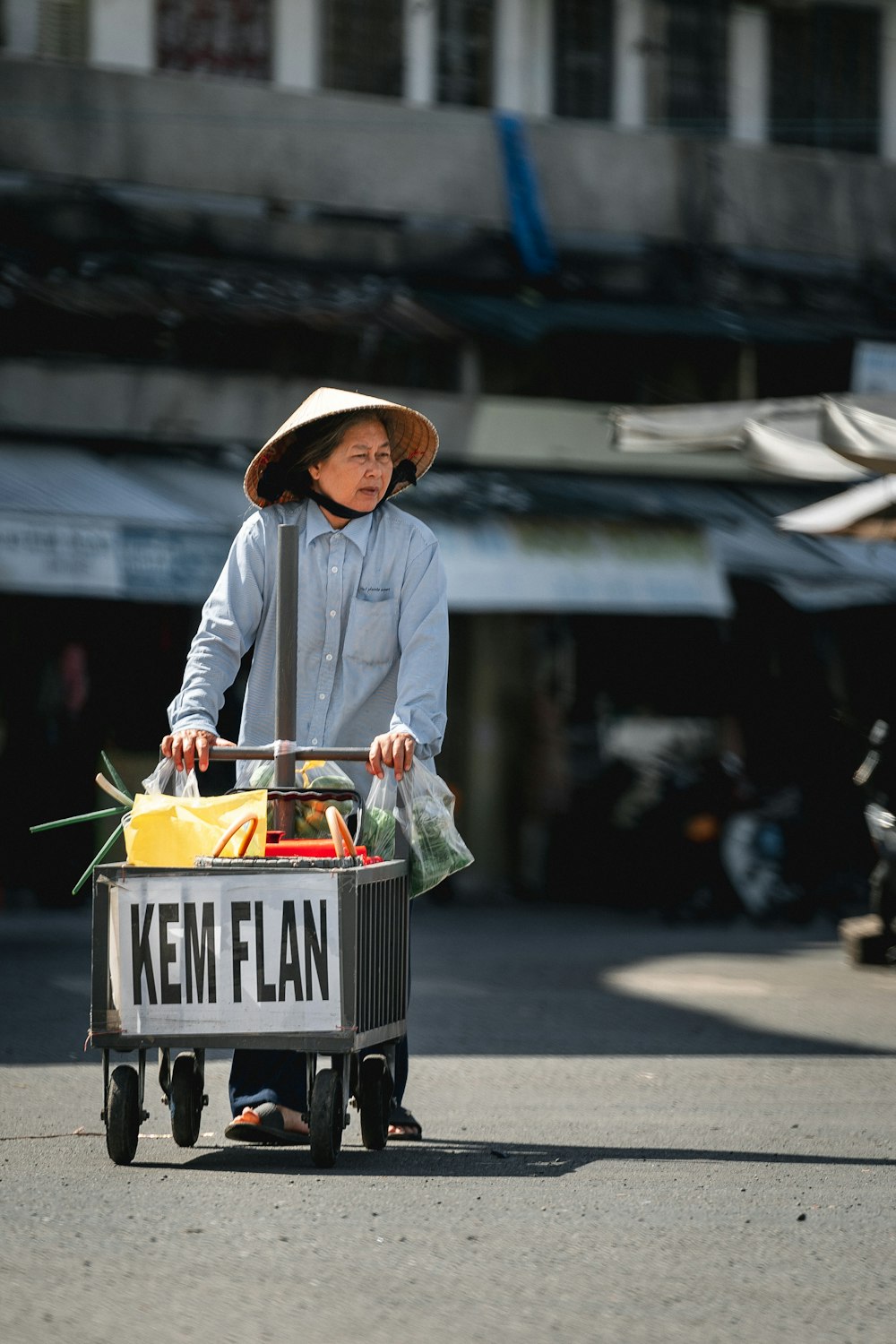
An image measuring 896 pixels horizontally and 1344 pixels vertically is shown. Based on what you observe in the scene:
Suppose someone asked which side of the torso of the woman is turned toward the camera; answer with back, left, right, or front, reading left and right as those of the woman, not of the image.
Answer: front

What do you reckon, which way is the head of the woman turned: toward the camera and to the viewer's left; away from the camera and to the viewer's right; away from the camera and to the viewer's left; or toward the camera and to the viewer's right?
toward the camera and to the viewer's right

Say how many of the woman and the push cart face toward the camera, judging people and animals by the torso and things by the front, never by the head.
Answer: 2

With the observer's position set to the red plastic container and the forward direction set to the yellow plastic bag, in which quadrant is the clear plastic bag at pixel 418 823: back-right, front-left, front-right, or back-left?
back-right

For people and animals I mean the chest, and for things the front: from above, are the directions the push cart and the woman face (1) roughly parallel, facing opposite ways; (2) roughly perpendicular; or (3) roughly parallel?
roughly parallel
